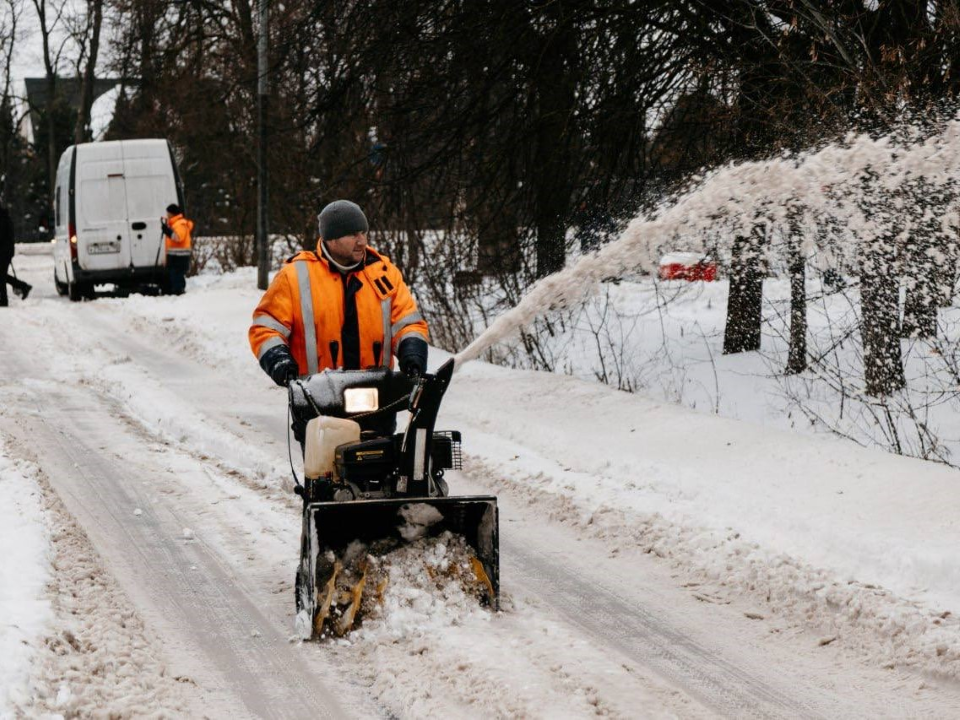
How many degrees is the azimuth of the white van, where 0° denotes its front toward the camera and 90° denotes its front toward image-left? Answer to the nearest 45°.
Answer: approximately 180°

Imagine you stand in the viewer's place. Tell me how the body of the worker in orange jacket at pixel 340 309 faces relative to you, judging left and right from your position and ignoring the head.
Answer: facing the viewer

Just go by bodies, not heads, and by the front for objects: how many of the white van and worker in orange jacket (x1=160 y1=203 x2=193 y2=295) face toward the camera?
0

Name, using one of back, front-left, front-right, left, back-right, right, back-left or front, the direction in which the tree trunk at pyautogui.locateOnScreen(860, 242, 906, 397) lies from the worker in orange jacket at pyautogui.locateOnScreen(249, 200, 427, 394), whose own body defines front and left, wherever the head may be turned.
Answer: back-left

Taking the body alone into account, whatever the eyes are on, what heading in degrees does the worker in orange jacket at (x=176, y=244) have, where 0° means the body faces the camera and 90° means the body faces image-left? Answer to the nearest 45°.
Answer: approximately 90°

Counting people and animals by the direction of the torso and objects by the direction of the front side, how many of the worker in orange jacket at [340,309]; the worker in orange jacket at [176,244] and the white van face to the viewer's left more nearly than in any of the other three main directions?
1

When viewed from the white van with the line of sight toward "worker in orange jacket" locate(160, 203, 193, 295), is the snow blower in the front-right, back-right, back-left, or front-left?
front-right

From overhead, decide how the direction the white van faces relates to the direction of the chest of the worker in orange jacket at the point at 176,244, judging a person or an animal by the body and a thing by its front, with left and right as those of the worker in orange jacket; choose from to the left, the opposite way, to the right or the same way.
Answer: to the right

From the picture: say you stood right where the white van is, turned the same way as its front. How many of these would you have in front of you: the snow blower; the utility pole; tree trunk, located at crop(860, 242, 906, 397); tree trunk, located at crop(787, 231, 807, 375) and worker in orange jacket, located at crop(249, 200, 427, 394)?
0

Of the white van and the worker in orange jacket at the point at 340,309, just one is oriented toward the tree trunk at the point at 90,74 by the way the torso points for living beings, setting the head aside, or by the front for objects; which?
the white van

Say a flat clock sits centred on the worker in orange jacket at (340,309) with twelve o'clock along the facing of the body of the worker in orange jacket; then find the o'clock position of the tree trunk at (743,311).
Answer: The tree trunk is roughly at 7 o'clock from the worker in orange jacket.

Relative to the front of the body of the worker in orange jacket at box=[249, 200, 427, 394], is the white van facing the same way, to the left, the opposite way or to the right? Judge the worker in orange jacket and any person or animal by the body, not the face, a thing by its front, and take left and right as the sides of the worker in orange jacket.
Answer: the opposite way

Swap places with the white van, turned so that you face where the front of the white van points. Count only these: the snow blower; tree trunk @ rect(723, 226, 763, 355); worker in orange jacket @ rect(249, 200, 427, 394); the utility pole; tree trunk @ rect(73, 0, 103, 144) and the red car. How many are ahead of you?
1

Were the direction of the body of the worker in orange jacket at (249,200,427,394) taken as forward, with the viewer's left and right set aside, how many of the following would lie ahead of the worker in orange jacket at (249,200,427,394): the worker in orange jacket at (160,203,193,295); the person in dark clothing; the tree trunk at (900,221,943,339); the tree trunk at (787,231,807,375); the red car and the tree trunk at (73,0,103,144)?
0

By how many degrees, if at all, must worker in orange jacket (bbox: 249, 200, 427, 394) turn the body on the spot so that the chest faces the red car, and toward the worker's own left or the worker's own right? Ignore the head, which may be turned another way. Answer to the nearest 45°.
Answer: approximately 135° to the worker's own left

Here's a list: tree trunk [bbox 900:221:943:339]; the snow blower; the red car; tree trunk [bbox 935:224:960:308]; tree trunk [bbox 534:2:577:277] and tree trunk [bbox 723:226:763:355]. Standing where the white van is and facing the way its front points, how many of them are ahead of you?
0
